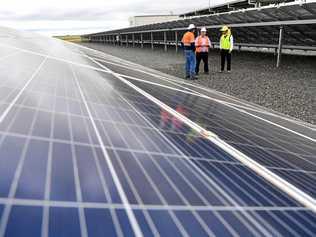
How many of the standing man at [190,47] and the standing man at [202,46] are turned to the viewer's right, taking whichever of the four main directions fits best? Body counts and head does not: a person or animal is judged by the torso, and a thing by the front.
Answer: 1

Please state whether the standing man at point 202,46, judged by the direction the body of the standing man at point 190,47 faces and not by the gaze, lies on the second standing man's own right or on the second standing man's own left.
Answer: on the second standing man's own left

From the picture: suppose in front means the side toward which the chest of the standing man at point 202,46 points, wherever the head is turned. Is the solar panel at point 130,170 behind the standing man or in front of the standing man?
in front

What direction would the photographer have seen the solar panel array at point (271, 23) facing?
facing away from the viewer and to the right of the viewer

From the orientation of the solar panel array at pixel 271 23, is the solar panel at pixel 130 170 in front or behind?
behind

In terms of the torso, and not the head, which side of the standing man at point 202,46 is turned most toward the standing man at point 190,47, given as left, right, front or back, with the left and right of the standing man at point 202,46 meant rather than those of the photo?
front

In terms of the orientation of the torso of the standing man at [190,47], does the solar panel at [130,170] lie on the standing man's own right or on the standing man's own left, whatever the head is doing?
on the standing man's own right

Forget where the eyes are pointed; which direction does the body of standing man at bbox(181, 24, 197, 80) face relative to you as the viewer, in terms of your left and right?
facing to the right of the viewer

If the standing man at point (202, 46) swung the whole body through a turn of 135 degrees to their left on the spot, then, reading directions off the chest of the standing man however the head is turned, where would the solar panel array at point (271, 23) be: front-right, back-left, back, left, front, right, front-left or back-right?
front
